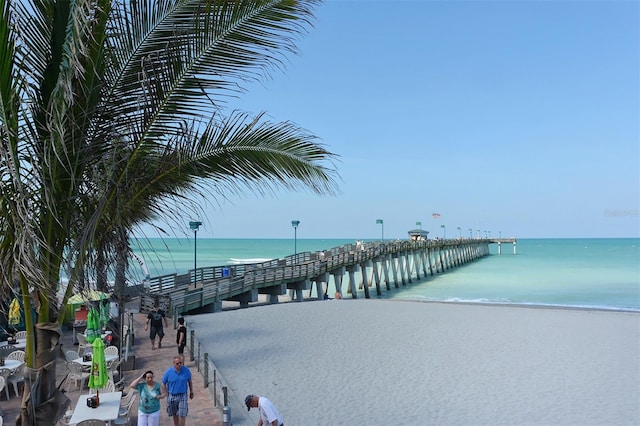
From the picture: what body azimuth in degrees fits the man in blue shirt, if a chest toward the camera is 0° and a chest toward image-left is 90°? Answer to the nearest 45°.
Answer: approximately 0°

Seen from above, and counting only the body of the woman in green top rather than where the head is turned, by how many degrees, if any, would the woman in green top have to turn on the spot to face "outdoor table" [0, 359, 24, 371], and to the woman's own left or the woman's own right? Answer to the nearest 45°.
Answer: approximately 135° to the woman's own right

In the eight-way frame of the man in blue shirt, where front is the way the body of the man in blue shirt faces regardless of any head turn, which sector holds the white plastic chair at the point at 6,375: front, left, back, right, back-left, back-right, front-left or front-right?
back-right
